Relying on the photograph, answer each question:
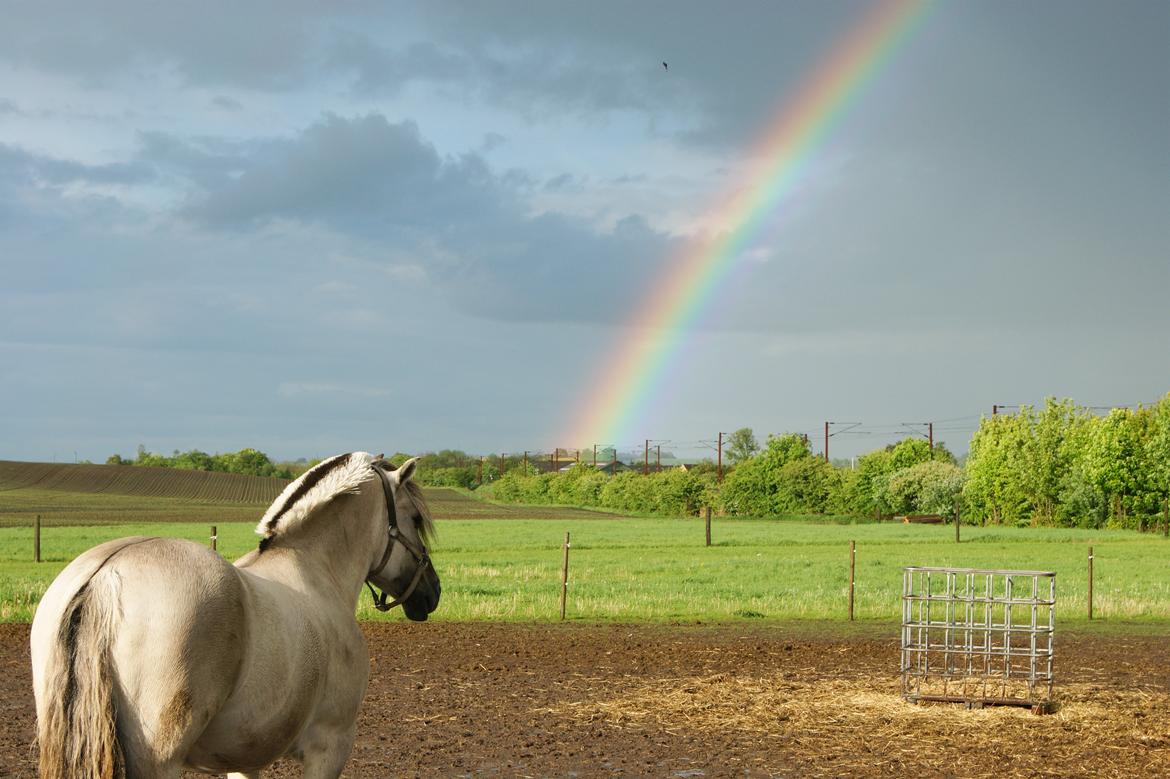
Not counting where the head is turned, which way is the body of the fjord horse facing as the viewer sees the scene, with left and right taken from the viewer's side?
facing away from the viewer and to the right of the viewer

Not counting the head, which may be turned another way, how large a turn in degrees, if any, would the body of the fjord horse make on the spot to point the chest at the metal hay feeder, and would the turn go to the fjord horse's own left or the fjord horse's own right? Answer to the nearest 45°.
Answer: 0° — it already faces it
